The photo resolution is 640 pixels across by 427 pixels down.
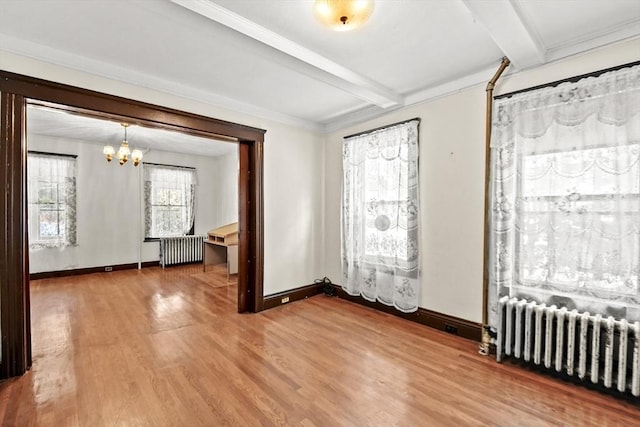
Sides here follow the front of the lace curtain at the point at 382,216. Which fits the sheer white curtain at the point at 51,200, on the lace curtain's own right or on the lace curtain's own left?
on the lace curtain's own right

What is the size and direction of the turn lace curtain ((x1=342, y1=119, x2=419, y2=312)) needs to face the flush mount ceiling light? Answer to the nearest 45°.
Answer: approximately 45° to its left

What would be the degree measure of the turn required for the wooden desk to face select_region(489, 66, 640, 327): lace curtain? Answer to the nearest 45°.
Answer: approximately 90° to its left

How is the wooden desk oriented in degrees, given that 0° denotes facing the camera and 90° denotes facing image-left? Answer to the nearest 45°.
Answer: approximately 45°

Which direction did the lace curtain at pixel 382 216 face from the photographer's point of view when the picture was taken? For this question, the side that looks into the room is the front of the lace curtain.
facing the viewer and to the left of the viewer

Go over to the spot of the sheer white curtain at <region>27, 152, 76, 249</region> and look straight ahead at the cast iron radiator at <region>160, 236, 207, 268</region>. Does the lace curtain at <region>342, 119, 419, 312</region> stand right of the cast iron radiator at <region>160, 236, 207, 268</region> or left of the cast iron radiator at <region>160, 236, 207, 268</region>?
right

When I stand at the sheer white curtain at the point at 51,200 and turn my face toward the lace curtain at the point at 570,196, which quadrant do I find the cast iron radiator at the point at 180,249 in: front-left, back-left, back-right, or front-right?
front-left

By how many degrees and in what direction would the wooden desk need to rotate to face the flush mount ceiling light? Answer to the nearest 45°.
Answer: approximately 45° to its left

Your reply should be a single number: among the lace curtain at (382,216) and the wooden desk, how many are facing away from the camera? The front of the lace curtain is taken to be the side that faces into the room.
0

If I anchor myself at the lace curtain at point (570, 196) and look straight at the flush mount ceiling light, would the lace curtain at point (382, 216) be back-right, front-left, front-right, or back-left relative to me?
front-right

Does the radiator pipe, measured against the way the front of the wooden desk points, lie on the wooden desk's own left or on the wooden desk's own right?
on the wooden desk's own left

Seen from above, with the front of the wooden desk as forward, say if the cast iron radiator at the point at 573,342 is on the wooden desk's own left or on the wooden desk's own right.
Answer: on the wooden desk's own left
